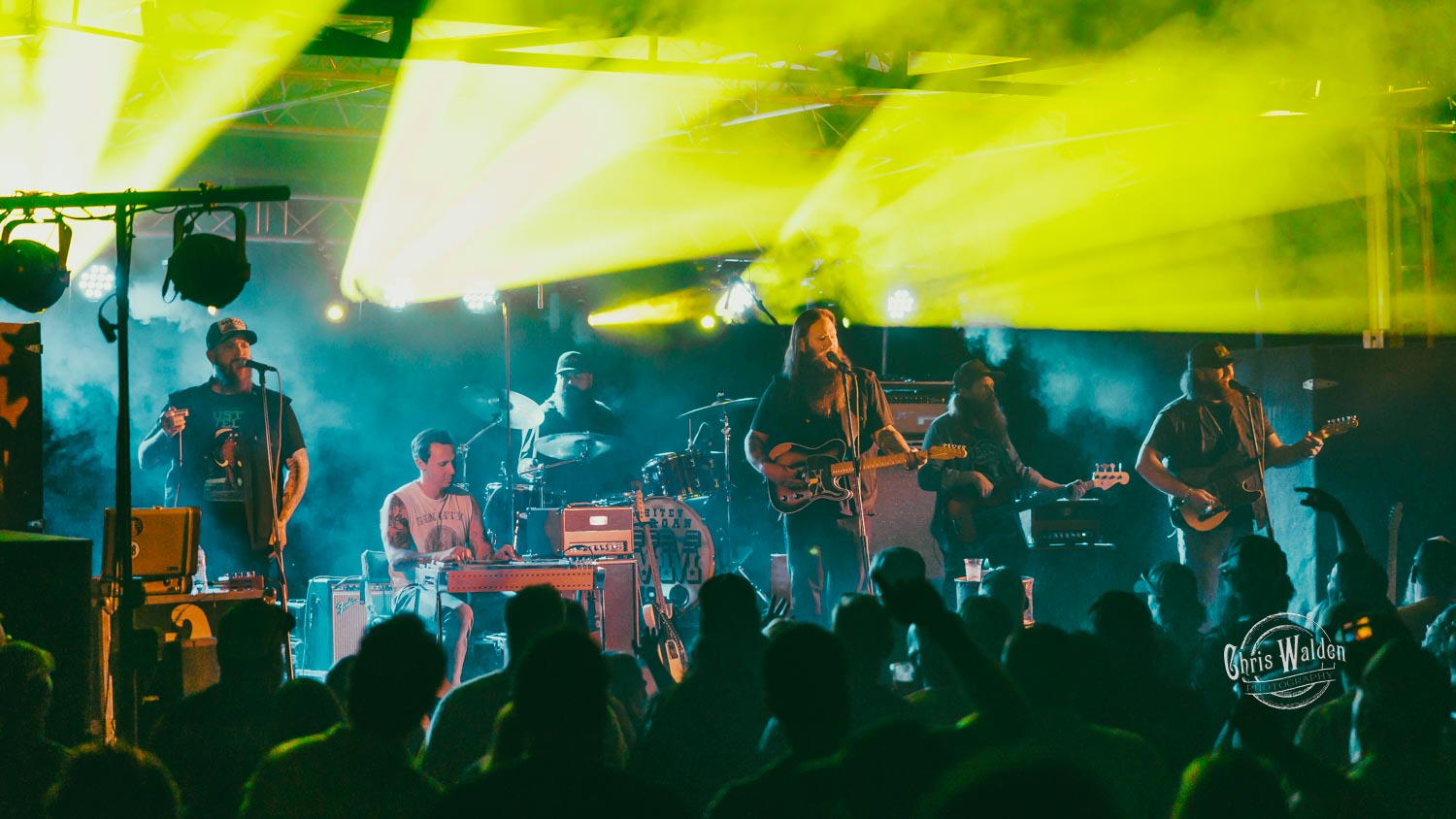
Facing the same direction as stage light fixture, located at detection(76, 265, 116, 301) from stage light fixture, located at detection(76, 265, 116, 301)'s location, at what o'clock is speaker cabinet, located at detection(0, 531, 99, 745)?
The speaker cabinet is roughly at 12 o'clock from the stage light fixture.

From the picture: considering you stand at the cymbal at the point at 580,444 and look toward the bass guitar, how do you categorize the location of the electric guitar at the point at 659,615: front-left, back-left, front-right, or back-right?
front-right

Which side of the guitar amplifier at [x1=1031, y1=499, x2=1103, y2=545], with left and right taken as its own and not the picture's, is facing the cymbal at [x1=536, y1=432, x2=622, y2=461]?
right

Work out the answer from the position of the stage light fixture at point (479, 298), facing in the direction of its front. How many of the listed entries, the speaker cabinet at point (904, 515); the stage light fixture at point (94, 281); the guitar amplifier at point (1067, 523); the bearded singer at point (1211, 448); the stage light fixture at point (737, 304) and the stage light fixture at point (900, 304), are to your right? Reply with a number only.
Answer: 1

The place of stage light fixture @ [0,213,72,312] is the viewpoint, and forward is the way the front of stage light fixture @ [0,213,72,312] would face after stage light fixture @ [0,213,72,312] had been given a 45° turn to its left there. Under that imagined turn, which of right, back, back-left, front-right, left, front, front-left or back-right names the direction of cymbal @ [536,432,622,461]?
front-right

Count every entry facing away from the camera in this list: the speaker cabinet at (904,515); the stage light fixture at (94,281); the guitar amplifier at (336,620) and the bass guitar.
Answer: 0

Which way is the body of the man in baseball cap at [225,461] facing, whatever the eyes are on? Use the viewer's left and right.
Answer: facing the viewer

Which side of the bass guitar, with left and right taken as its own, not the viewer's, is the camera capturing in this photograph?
front

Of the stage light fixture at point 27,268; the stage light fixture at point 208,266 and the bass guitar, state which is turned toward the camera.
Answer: the bass guitar

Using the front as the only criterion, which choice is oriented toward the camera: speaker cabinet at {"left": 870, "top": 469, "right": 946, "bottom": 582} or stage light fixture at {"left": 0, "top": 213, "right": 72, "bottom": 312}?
the speaker cabinet

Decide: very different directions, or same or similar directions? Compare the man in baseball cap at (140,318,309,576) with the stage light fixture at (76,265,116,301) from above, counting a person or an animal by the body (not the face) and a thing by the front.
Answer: same or similar directions

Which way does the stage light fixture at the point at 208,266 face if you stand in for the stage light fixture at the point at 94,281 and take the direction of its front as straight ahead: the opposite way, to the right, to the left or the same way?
the opposite way

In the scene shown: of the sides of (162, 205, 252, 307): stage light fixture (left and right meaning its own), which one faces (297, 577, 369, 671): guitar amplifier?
front

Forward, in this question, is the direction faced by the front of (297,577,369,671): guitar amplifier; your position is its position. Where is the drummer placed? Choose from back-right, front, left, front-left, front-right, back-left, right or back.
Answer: left

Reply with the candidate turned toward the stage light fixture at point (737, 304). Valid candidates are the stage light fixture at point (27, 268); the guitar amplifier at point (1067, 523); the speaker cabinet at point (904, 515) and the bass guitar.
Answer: the stage light fixture at point (27, 268)

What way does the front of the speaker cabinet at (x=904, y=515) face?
toward the camera

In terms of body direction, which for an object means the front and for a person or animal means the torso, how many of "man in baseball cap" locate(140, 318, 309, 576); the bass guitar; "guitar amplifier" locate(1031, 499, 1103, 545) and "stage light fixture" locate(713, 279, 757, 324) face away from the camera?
0

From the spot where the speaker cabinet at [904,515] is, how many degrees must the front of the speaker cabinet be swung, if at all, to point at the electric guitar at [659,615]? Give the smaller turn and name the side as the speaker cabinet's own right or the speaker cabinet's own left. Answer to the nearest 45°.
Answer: approximately 45° to the speaker cabinet's own right

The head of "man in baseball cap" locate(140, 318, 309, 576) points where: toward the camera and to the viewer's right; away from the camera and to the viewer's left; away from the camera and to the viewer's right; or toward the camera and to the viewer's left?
toward the camera and to the viewer's right

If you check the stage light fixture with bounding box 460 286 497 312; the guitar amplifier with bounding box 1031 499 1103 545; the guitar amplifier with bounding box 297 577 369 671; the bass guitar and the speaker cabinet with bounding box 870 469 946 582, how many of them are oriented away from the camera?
0
